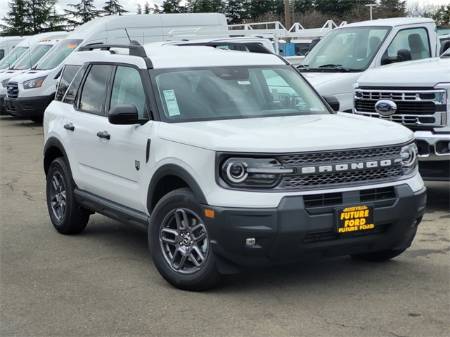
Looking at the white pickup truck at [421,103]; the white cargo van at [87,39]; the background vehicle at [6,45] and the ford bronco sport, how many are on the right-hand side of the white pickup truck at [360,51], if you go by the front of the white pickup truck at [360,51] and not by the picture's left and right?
2

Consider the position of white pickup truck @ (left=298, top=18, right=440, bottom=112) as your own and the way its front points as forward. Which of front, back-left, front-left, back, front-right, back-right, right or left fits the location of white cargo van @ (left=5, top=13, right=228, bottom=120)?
right

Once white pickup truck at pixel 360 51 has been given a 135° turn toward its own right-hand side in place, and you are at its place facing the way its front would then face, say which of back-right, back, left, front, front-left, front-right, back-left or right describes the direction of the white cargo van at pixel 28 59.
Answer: front-left

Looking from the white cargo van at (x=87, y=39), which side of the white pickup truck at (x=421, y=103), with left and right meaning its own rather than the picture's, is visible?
right

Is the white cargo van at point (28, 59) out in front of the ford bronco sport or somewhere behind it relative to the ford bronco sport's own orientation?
behind

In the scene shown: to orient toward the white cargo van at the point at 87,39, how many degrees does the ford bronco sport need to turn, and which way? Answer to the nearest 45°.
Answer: approximately 135° to its left

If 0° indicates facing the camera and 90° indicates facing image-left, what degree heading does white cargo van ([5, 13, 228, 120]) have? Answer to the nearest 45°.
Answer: approximately 45°

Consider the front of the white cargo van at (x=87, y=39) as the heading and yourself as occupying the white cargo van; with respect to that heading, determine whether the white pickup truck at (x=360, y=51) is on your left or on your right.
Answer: on your left

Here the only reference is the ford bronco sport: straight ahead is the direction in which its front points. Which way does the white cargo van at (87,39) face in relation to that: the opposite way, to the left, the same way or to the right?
to the right

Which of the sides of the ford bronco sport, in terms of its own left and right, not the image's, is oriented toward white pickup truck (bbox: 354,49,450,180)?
left

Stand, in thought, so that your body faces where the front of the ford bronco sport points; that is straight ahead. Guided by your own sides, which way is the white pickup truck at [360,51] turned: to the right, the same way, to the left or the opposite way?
to the right

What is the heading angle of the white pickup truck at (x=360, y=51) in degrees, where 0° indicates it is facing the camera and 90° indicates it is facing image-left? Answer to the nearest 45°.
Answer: approximately 45°

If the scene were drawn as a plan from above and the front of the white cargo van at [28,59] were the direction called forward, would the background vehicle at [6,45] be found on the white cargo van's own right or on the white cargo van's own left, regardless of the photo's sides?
on the white cargo van's own right
